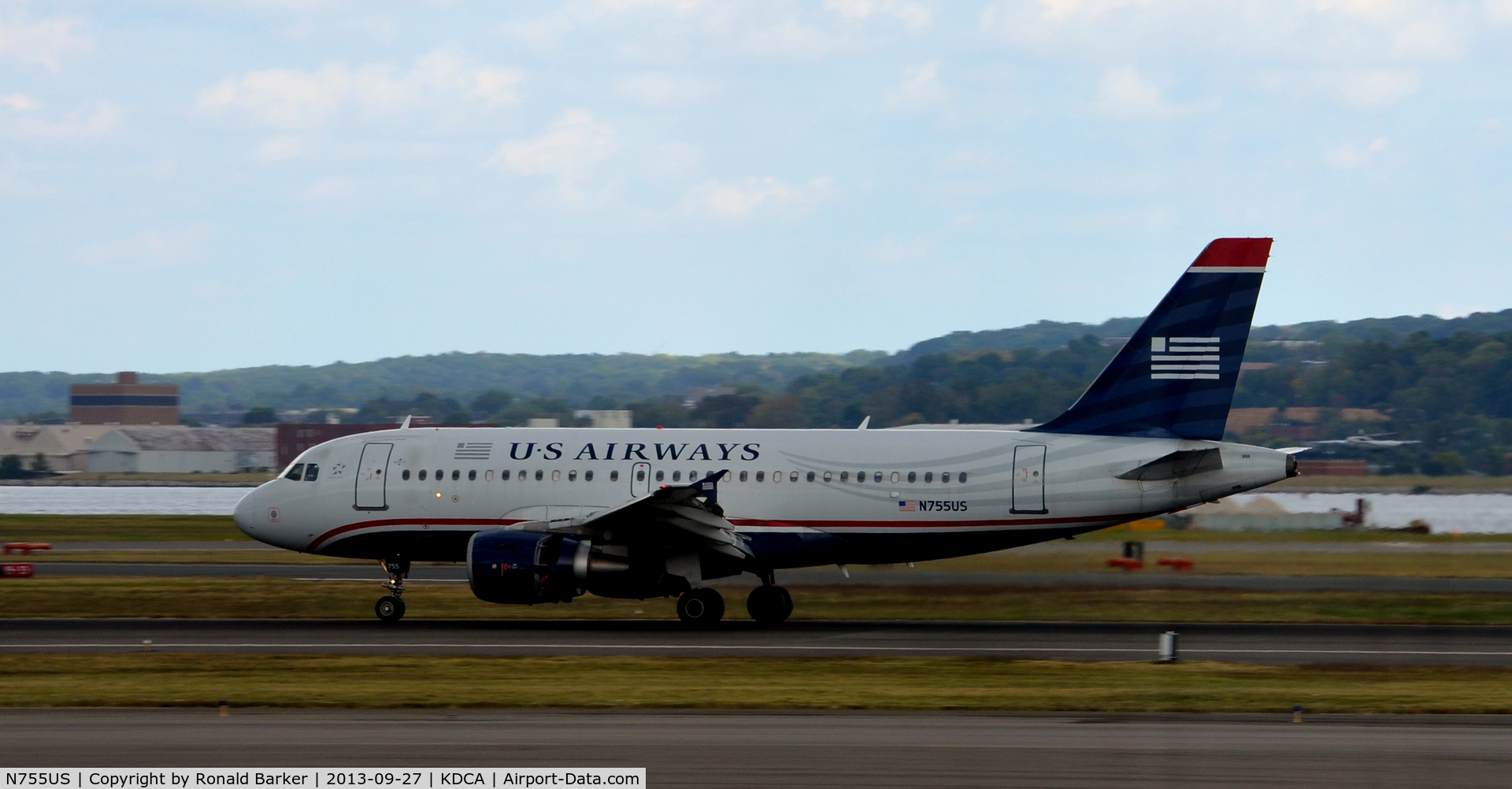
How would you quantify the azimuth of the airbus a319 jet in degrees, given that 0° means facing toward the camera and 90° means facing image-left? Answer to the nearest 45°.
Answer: approximately 90°
